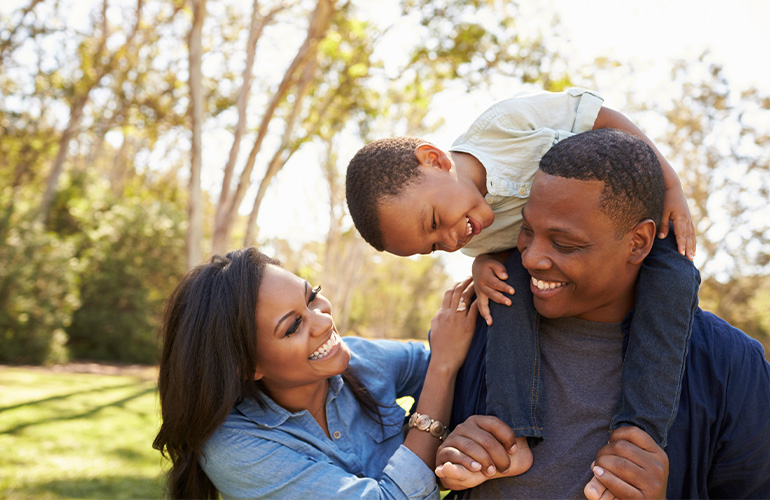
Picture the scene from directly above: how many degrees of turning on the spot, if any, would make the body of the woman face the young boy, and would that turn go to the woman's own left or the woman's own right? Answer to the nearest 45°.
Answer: approximately 45° to the woman's own left

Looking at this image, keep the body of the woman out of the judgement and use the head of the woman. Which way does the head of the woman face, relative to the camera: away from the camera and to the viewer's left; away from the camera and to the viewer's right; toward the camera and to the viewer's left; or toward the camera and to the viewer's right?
toward the camera and to the viewer's right

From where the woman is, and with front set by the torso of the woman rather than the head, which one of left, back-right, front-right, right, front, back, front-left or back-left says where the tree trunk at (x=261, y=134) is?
back-left

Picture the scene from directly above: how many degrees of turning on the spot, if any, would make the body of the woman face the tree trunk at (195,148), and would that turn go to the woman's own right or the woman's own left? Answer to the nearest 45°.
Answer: approximately 135° to the woman's own left

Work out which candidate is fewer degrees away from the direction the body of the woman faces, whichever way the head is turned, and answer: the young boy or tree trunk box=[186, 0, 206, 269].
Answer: the young boy

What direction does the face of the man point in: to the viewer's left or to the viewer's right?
to the viewer's left

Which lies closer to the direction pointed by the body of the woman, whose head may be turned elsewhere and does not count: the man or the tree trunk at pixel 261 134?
the man

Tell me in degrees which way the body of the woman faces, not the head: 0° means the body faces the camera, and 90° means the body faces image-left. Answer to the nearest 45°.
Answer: approximately 315°
